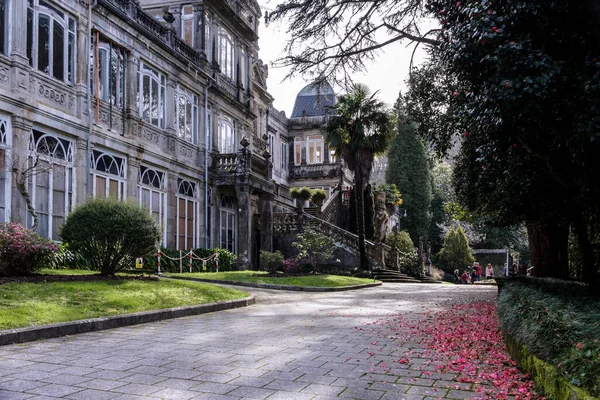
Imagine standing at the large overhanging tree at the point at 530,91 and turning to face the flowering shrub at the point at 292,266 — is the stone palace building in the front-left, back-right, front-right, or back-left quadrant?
front-left

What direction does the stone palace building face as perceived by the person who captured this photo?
facing the viewer and to the right of the viewer

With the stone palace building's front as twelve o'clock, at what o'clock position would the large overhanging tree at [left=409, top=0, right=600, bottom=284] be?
The large overhanging tree is roughly at 1 o'clock from the stone palace building.

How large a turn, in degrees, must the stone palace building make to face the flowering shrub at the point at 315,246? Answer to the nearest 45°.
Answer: approximately 90° to its left

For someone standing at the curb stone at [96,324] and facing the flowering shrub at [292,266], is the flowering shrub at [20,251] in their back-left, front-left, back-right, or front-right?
front-left

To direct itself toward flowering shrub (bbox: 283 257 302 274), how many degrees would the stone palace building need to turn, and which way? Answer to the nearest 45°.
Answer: approximately 90° to its left

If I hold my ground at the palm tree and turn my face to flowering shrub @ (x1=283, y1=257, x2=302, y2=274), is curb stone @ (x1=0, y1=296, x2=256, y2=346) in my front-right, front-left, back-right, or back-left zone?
front-left

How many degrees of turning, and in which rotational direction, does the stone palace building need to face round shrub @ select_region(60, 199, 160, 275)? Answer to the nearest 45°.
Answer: approximately 45° to its right

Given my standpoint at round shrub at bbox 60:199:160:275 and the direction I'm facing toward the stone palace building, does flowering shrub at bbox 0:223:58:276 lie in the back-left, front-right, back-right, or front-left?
back-left

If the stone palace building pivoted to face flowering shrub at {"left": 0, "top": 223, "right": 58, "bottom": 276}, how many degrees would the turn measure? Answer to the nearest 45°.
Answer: approximately 45° to its right
